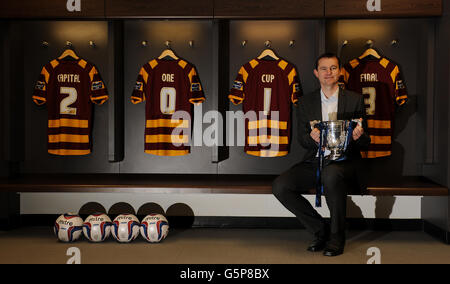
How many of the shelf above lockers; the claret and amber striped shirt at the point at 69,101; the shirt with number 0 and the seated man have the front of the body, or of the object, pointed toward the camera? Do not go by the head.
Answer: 2

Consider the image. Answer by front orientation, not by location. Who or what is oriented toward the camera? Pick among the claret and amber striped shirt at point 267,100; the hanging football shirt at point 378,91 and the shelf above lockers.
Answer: the shelf above lockers

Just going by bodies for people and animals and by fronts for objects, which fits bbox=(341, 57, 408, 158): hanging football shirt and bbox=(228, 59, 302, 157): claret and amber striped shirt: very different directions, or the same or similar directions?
same or similar directions

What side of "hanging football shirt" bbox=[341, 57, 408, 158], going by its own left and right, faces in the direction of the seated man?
back

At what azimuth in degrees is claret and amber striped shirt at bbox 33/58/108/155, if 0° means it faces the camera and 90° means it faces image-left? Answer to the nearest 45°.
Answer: approximately 180°

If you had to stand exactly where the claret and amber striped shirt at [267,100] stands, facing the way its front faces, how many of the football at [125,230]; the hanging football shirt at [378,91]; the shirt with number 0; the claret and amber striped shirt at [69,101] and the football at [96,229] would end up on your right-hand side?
1

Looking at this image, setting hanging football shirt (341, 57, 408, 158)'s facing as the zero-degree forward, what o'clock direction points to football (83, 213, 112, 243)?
The football is roughly at 8 o'clock from the hanging football shirt.

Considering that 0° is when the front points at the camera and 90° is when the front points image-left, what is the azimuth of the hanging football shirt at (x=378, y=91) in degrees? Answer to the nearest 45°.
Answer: approximately 180°

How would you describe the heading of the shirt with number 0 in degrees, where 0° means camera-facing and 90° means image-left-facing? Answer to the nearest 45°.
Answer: approximately 180°

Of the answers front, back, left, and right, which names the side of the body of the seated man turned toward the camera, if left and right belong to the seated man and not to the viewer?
front

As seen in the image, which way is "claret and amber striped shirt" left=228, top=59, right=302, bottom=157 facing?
away from the camera

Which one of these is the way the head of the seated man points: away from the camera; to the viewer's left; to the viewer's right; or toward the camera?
toward the camera

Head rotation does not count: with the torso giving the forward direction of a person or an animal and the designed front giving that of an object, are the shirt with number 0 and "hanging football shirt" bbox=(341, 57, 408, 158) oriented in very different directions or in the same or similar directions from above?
same or similar directions

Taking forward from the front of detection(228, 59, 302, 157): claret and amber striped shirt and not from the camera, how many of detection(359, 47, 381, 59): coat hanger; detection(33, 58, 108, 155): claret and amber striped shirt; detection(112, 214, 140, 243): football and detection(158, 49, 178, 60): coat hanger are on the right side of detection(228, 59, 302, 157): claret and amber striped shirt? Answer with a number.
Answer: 1

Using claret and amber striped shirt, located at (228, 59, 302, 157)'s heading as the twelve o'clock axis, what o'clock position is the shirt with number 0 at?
The shirt with number 0 is roughly at 9 o'clock from the claret and amber striped shirt.
